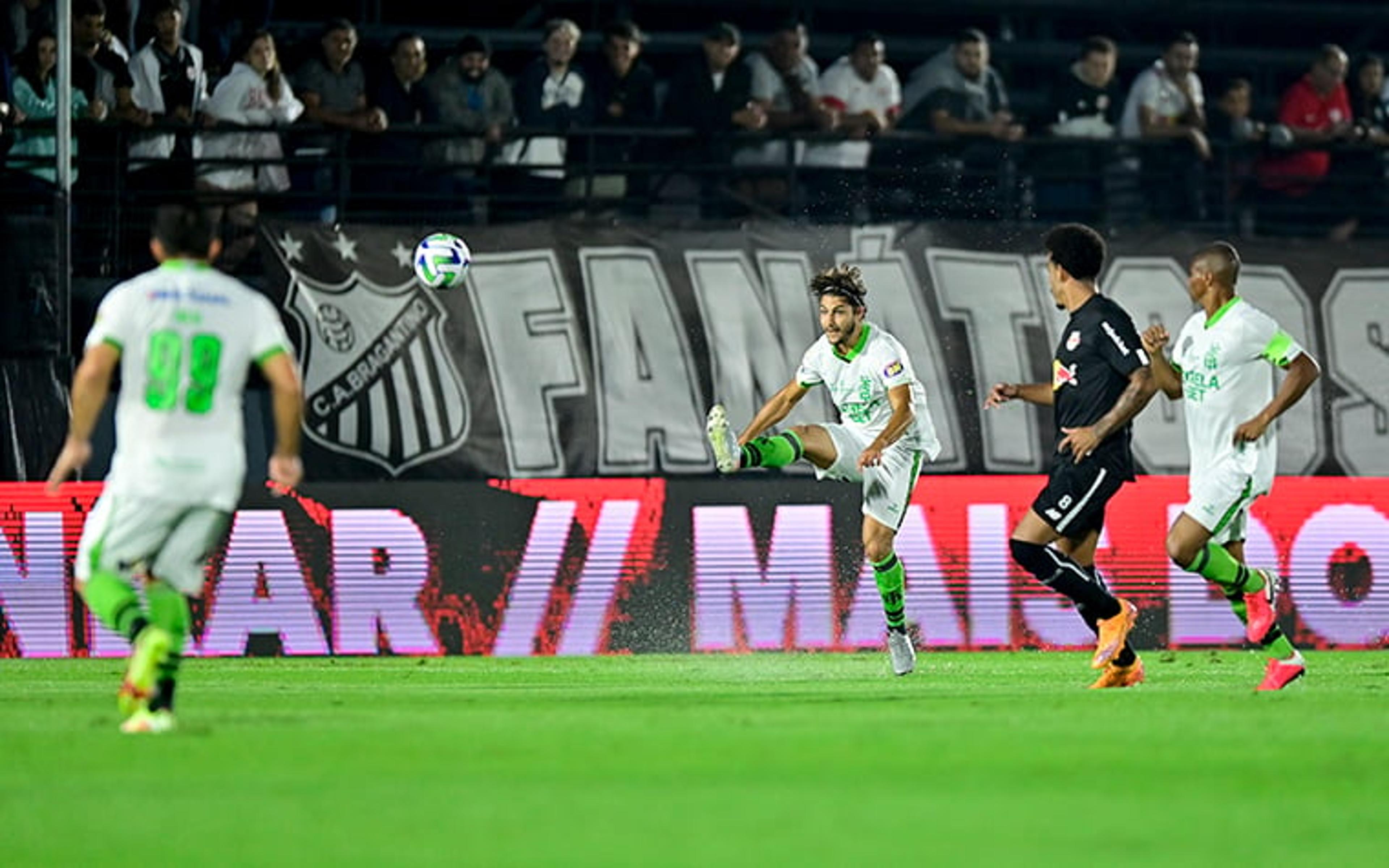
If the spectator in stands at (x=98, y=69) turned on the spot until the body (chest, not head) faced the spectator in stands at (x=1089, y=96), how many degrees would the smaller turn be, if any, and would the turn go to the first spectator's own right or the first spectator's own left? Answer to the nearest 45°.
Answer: approximately 45° to the first spectator's own left

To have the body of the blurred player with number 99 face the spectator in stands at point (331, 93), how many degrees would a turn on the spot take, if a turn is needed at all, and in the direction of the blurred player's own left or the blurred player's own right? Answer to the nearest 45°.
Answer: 0° — they already face them

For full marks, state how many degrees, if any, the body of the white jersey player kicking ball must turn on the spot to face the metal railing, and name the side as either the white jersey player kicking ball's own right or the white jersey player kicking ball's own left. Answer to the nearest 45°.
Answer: approximately 135° to the white jersey player kicking ball's own right

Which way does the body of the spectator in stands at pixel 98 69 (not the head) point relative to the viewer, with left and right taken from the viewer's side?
facing the viewer and to the right of the viewer

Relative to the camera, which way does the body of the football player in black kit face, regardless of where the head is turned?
to the viewer's left

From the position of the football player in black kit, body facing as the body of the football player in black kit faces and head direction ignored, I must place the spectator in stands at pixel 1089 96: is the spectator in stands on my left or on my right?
on my right

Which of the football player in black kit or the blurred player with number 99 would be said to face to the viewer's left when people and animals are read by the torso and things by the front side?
the football player in black kit

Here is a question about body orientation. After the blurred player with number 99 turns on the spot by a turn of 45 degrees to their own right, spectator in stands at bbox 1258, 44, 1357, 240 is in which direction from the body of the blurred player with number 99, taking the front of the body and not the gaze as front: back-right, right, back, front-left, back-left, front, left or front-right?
front

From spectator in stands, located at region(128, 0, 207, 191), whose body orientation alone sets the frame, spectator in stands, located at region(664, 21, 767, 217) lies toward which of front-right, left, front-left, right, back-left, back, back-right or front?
left

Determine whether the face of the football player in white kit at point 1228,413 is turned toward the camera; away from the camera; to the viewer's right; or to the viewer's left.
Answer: to the viewer's left

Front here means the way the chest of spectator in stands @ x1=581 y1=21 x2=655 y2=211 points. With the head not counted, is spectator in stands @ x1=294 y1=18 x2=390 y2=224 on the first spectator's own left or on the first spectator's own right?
on the first spectator's own right

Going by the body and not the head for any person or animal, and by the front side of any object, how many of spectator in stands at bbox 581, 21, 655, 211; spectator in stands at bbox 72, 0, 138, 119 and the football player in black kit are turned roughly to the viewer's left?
1

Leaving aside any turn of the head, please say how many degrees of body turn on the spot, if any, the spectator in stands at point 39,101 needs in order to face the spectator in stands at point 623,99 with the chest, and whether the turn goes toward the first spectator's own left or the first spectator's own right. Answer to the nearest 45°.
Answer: approximately 45° to the first spectator's own left

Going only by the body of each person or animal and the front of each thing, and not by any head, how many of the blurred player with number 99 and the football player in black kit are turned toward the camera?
0

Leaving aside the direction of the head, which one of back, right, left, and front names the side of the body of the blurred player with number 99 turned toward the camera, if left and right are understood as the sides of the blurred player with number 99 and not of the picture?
back

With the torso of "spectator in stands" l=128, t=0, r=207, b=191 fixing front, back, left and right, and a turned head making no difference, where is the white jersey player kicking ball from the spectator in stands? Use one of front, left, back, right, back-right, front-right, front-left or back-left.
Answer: front-left
